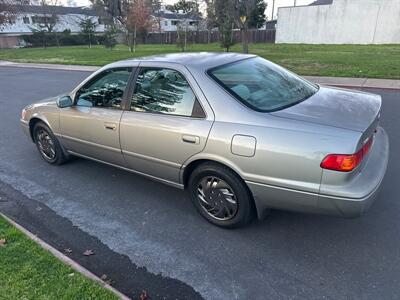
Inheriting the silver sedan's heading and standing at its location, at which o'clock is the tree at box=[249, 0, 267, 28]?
The tree is roughly at 2 o'clock from the silver sedan.

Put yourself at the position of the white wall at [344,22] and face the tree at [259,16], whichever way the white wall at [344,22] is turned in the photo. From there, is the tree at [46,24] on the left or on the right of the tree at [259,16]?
left

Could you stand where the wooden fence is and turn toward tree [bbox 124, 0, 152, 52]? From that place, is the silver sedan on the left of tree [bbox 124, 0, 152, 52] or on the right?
left

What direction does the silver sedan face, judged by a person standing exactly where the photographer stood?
facing away from the viewer and to the left of the viewer

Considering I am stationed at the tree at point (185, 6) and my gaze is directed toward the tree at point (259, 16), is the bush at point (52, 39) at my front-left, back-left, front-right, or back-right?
back-right

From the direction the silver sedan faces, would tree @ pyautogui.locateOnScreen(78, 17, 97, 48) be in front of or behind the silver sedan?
in front

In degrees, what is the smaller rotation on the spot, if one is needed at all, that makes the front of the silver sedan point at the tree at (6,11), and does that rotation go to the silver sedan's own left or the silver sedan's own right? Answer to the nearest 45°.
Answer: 0° — it already faces it

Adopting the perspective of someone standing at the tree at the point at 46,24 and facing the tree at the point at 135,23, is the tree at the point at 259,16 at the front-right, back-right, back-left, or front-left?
front-left

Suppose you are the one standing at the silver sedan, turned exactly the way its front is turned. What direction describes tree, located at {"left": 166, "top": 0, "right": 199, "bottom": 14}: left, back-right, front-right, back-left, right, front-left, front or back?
front-right

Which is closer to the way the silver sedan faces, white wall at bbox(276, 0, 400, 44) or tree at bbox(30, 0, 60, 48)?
the tree

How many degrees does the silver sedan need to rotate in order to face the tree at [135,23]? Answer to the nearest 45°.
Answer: approximately 45° to its right

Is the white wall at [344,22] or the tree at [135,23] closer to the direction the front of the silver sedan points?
the tree

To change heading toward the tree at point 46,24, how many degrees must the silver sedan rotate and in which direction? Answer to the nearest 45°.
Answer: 0° — it already faces it

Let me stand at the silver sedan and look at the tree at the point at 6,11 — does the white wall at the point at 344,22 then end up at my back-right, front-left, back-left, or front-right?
front-right

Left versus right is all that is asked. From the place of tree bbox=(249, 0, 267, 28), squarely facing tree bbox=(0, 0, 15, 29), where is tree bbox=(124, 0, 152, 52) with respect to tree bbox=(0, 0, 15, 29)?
left

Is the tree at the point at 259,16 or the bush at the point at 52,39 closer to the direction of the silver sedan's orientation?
the bush

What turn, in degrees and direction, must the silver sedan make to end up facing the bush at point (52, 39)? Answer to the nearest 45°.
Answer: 0° — it already faces it
